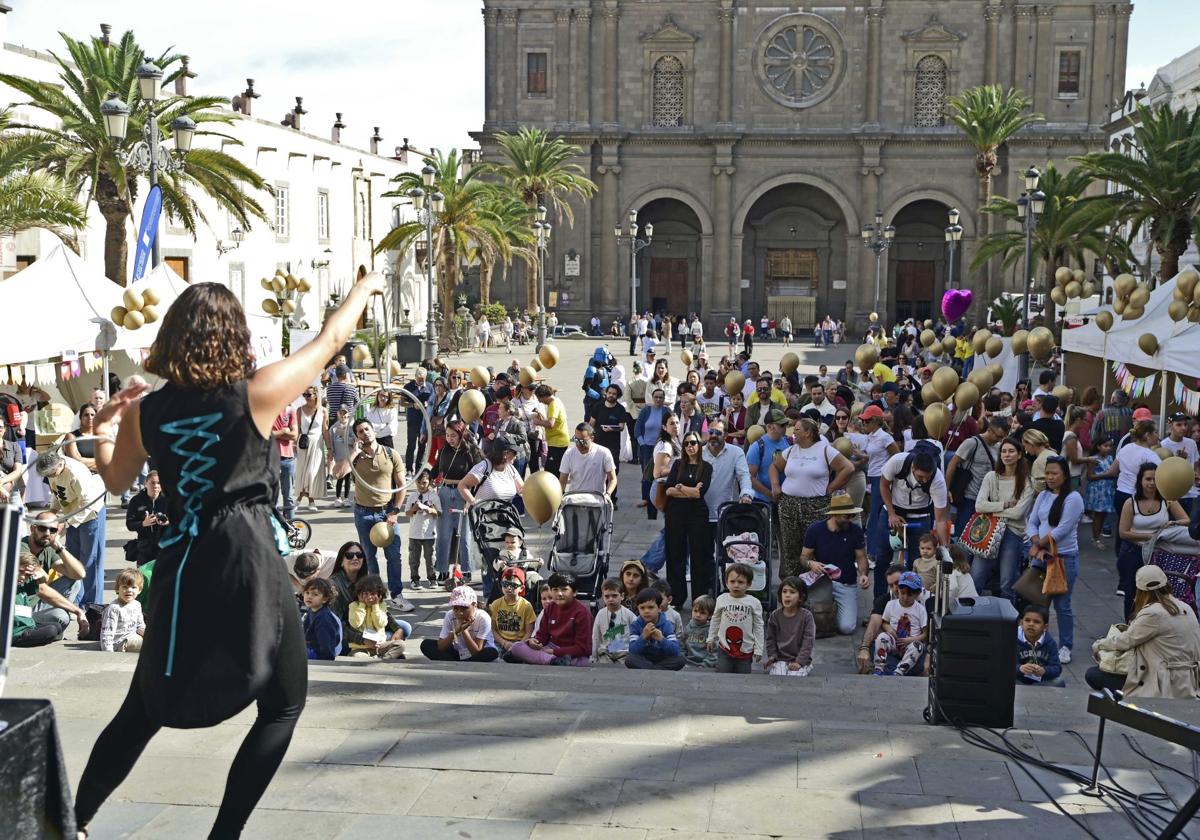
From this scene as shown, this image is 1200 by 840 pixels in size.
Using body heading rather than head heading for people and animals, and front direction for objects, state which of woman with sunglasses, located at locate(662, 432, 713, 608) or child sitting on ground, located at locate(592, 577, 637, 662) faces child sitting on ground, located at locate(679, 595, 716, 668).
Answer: the woman with sunglasses

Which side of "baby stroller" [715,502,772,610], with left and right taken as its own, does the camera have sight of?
front

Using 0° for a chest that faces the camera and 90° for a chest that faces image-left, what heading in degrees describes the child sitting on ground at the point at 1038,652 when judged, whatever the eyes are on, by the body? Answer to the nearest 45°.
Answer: approximately 0°

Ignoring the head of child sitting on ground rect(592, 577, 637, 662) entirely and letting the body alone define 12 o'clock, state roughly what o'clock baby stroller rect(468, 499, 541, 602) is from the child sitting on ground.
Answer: The baby stroller is roughly at 5 o'clock from the child sitting on ground.

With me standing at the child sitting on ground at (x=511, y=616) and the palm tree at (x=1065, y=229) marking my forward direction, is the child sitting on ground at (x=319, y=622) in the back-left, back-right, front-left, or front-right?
back-left

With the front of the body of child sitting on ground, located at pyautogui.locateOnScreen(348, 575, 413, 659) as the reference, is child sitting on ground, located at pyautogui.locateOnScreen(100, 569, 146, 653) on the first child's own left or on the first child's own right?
on the first child's own right

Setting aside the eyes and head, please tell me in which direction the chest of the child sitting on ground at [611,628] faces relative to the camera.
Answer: toward the camera

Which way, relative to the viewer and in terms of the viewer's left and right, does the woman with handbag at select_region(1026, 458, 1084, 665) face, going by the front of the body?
facing the viewer and to the left of the viewer
